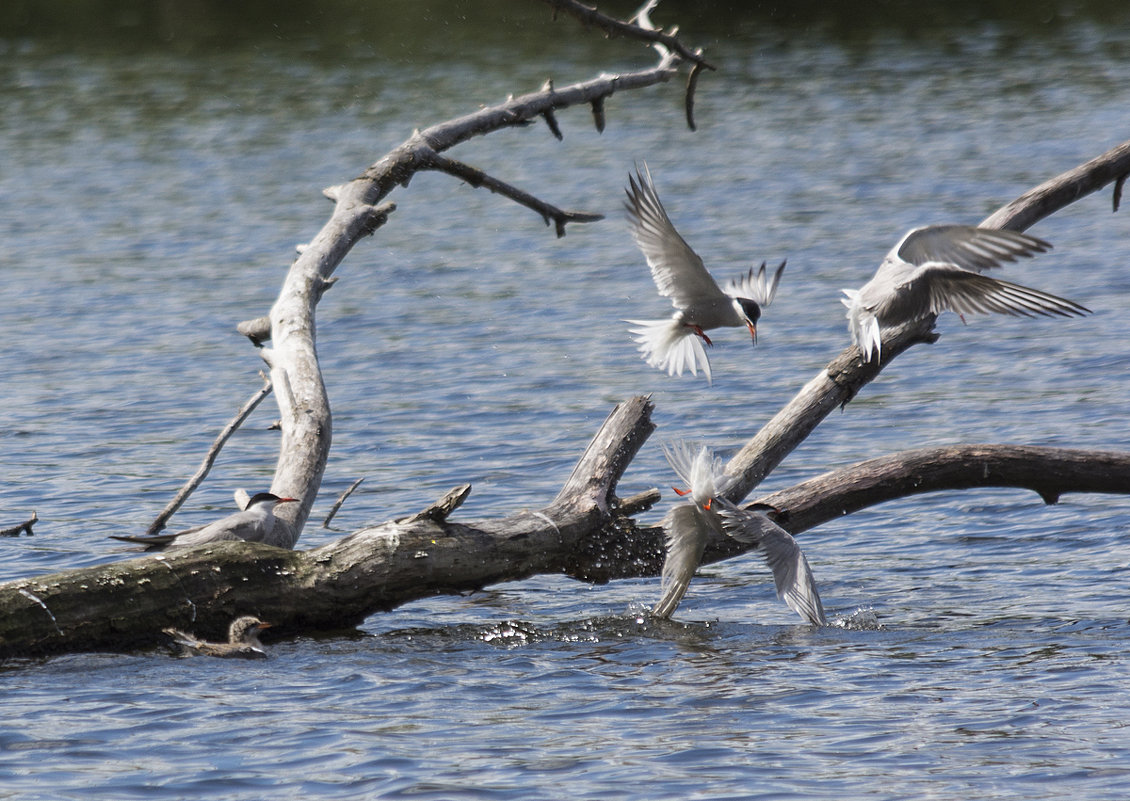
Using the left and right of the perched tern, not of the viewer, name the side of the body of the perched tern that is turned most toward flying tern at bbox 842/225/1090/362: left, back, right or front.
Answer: front

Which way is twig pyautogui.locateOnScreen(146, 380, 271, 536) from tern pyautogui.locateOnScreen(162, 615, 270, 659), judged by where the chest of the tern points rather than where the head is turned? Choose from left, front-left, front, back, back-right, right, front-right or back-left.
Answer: left

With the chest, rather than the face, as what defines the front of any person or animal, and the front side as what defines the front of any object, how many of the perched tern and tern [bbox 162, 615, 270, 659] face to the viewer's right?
2

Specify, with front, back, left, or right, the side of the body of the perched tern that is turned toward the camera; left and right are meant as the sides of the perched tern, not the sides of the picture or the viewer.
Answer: right

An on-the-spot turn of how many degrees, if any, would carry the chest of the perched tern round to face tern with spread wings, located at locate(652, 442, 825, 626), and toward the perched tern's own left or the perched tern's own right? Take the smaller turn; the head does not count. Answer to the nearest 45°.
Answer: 0° — it already faces it

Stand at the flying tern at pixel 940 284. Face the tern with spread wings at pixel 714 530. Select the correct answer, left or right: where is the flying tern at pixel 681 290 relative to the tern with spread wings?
right

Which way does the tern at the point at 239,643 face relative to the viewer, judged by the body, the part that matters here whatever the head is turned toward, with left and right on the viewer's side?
facing to the right of the viewer

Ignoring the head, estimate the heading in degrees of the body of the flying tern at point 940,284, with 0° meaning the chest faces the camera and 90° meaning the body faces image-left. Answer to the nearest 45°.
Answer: approximately 225°

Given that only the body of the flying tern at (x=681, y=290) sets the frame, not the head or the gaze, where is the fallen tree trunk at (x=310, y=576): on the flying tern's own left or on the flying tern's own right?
on the flying tern's own right

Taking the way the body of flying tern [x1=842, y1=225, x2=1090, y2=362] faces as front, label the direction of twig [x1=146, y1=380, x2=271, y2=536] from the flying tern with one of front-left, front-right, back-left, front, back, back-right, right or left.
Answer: back-left
